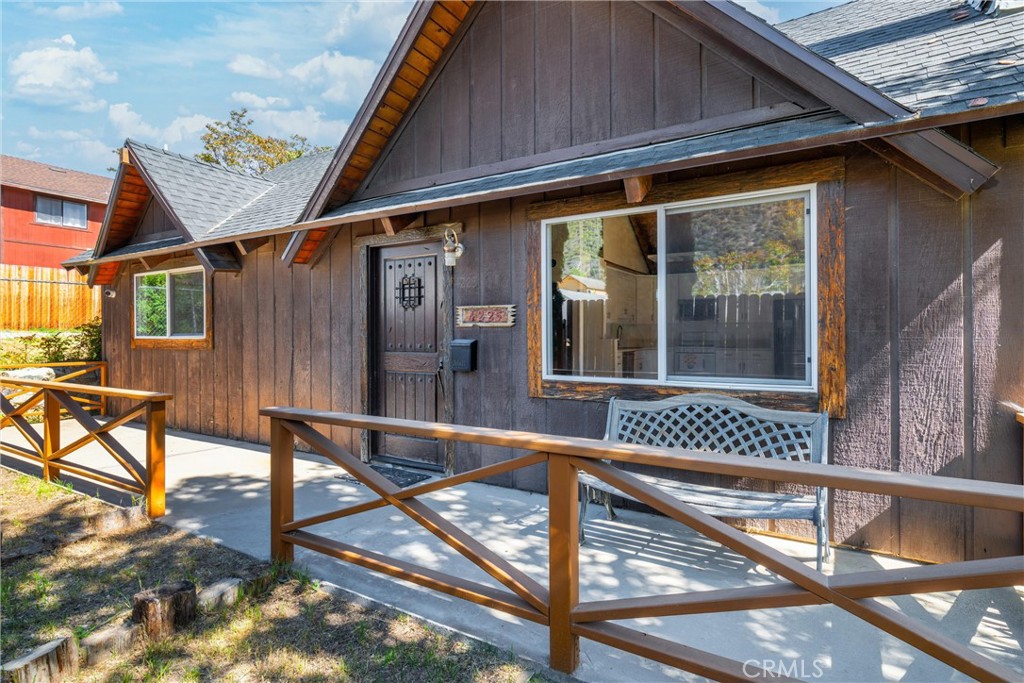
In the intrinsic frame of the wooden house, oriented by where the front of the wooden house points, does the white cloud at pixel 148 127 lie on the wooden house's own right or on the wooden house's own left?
on the wooden house's own right

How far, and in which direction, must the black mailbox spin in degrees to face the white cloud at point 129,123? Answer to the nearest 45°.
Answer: approximately 90° to its right

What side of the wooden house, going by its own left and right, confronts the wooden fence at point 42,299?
right

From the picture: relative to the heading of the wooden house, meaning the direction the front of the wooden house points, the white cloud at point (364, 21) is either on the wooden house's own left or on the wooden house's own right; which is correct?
on the wooden house's own right

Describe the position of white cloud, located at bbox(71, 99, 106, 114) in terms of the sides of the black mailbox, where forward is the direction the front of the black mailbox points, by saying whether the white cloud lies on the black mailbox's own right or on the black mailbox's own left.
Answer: on the black mailbox's own right

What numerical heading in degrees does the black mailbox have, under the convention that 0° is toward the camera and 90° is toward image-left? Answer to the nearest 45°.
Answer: approximately 45°

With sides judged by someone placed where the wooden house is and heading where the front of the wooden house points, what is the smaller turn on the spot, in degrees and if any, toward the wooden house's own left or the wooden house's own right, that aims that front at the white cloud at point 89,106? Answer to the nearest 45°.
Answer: approximately 90° to the wooden house's own right

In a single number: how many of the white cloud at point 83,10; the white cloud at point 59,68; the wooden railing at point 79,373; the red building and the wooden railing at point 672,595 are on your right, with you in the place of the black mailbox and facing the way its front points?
4

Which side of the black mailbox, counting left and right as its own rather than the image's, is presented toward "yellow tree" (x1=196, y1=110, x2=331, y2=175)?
right

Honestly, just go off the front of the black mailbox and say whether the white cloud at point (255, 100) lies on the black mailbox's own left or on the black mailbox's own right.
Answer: on the black mailbox's own right

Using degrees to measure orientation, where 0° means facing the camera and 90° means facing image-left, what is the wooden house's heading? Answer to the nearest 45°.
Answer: approximately 45°

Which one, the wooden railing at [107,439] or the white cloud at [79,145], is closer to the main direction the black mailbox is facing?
the wooden railing

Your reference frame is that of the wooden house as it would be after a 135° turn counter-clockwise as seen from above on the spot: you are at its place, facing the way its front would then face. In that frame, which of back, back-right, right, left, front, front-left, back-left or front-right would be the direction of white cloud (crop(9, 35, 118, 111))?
back-left

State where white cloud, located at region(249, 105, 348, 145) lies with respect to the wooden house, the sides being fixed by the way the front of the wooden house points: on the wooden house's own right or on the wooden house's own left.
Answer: on the wooden house's own right

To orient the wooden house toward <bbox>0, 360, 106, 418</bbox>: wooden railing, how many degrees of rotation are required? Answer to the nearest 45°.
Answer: approximately 90° to its right
